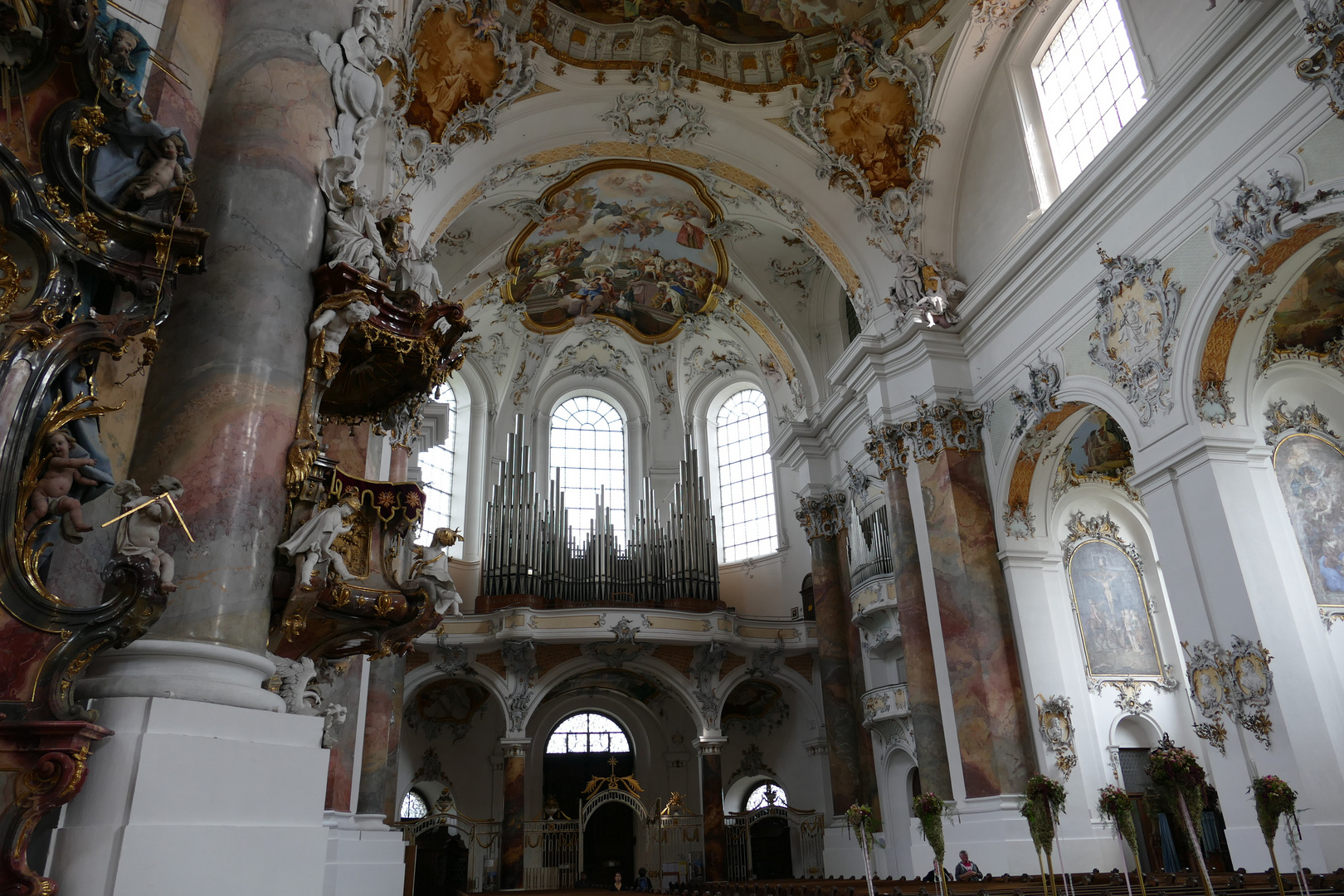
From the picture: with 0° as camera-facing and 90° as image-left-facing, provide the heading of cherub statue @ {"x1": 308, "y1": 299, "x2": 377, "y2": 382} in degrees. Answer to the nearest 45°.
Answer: approximately 315°

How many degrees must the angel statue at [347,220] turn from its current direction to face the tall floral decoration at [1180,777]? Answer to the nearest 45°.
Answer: approximately 45° to its left

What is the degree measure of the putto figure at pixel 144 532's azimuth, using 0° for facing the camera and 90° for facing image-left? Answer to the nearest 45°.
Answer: approximately 315°

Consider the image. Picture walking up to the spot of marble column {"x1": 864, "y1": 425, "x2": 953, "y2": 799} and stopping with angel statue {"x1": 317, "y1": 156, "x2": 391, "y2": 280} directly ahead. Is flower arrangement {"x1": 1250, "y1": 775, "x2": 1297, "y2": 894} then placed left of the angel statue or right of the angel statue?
left

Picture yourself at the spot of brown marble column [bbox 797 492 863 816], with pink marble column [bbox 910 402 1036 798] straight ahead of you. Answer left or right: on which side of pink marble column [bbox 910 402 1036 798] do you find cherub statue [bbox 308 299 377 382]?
right

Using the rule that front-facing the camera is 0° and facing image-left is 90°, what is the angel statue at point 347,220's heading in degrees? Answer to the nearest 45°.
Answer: approximately 315°
